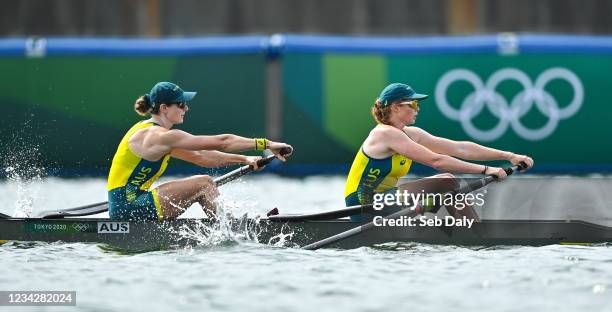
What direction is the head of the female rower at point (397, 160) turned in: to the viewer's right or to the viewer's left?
to the viewer's right

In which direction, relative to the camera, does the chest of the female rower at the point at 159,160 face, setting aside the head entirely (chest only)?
to the viewer's right

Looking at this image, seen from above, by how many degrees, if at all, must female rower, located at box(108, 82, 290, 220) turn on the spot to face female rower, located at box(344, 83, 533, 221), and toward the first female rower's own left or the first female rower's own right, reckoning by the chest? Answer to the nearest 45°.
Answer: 0° — they already face them

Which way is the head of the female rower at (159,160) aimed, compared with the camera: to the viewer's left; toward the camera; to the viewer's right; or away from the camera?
to the viewer's right

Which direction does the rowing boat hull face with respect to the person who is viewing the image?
facing to the left of the viewer

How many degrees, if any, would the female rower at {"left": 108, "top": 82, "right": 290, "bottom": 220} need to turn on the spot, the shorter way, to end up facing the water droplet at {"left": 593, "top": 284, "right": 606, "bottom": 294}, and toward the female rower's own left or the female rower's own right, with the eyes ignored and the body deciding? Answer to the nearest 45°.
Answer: approximately 45° to the female rower's own right

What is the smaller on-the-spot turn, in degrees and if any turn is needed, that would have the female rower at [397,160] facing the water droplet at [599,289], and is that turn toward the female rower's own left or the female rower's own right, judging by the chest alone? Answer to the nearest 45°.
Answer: approximately 45° to the female rower's own right

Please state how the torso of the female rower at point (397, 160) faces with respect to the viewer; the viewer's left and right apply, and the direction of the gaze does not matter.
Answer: facing to the right of the viewer
